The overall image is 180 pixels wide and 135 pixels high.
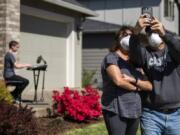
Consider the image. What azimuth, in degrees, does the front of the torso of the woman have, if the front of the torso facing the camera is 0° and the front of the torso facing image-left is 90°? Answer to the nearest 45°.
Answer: approximately 315°

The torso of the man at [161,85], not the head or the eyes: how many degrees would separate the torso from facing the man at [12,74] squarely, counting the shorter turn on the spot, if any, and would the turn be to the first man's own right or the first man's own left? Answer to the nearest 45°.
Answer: approximately 135° to the first man's own right

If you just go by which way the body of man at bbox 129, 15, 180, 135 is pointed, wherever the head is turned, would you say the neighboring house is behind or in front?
behind

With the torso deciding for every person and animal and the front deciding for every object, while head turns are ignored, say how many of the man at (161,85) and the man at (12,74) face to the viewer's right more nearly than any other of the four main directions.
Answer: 1

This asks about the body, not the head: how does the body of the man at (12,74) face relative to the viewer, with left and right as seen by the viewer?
facing to the right of the viewer

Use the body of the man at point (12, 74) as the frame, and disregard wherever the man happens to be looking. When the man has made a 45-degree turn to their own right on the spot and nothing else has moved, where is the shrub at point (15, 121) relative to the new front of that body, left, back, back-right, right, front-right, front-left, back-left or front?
front-right

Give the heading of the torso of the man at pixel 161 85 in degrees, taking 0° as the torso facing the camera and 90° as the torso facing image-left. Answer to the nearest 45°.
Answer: approximately 0°

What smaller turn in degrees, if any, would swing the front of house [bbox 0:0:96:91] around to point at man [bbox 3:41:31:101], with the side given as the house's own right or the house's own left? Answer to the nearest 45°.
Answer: approximately 45° to the house's own right

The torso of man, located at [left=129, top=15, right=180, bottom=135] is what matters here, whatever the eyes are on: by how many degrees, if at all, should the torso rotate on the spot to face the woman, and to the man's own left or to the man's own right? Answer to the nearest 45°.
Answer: approximately 135° to the man's own right
